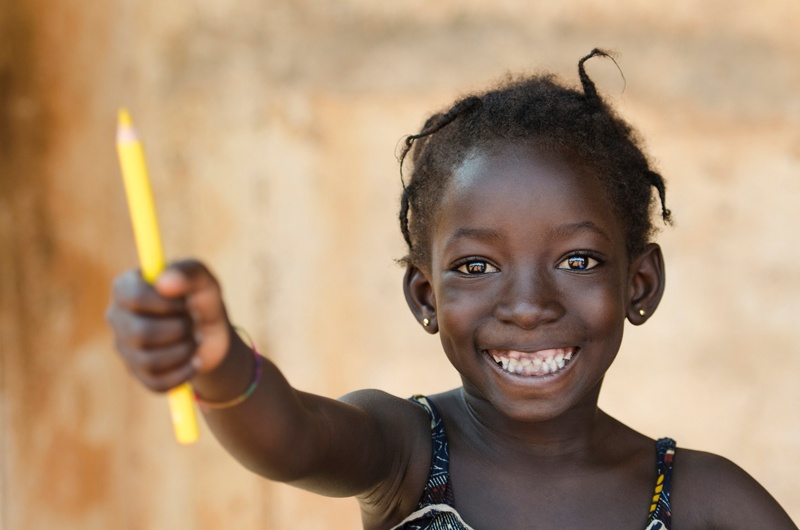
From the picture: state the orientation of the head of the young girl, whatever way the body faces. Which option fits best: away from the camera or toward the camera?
toward the camera

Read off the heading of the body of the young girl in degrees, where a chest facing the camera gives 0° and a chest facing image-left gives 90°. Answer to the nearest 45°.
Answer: approximately 0°
